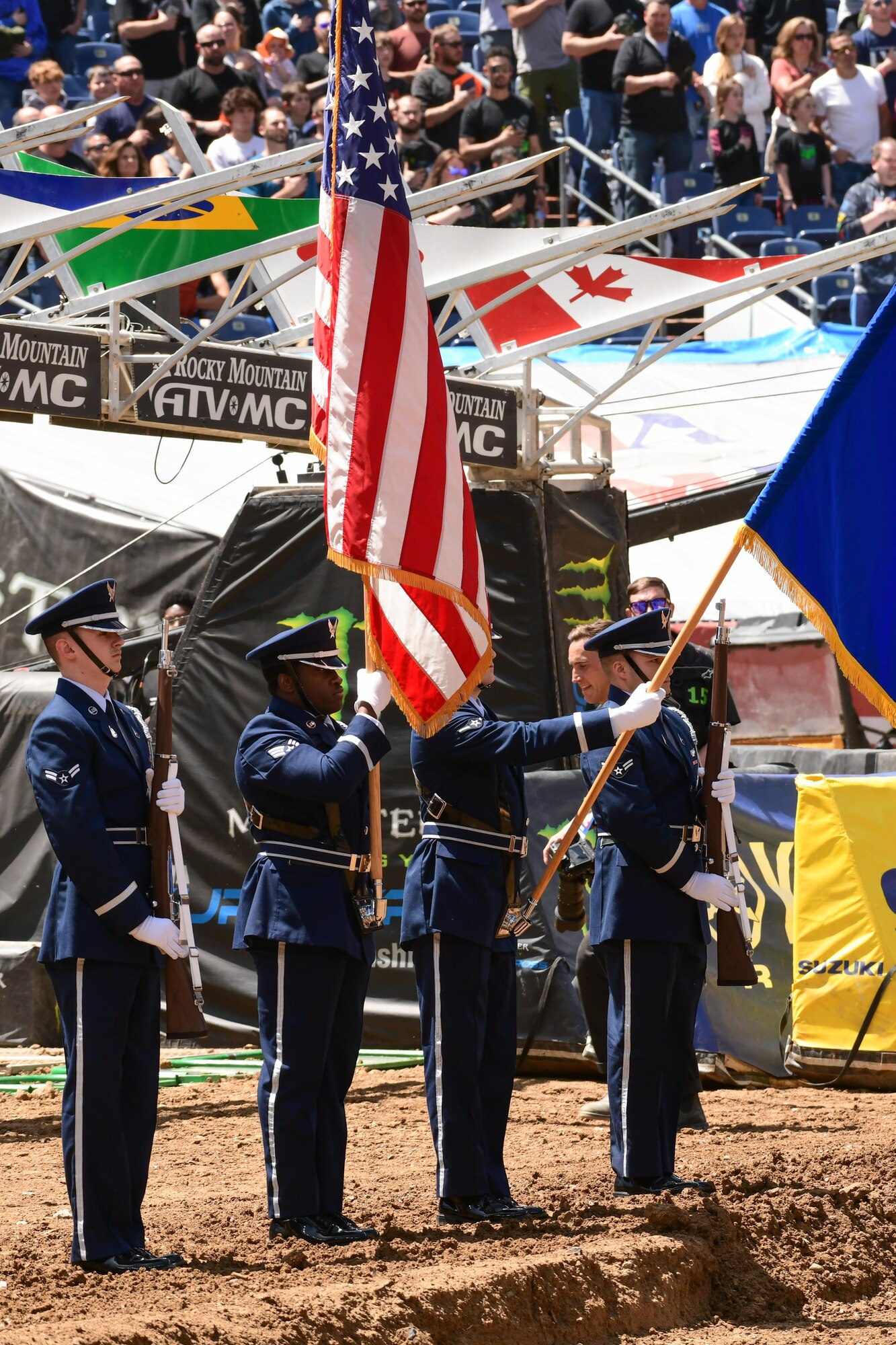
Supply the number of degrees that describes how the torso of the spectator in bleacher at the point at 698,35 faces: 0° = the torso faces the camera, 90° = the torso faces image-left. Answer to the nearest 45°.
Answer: approximately 0°

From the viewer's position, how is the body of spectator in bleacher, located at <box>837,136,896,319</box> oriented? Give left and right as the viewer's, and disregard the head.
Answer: facing the viewer and to the right of the viewer

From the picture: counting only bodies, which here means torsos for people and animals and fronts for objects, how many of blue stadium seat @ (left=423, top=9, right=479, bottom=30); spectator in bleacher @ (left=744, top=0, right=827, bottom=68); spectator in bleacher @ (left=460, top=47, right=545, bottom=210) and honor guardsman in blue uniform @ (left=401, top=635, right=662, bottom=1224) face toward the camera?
3

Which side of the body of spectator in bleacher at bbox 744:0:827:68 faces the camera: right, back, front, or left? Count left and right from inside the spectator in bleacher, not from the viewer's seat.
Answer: front

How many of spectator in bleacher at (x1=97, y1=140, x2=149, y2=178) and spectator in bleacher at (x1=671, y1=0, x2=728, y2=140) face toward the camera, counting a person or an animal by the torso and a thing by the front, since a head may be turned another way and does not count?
2

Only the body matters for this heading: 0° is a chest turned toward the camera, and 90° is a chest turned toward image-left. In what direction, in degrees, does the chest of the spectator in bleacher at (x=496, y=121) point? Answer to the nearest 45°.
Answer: approximately 0°

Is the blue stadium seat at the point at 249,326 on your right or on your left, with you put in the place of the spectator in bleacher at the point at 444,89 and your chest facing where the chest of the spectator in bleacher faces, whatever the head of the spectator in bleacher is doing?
on your right

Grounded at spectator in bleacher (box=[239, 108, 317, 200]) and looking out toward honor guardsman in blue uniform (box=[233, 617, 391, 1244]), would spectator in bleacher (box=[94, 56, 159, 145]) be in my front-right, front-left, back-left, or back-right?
back-right

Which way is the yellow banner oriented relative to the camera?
toward the camera

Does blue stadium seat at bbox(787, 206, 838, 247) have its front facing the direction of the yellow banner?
yes

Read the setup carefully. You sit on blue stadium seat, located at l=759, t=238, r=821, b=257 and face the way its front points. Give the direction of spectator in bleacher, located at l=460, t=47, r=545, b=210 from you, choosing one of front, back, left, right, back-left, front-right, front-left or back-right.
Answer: right

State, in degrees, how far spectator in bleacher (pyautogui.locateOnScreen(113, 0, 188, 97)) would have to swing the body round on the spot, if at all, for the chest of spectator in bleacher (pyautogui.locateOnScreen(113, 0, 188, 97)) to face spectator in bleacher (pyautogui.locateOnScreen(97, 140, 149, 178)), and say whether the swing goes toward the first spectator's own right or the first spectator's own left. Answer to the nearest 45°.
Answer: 0° — they already face them
